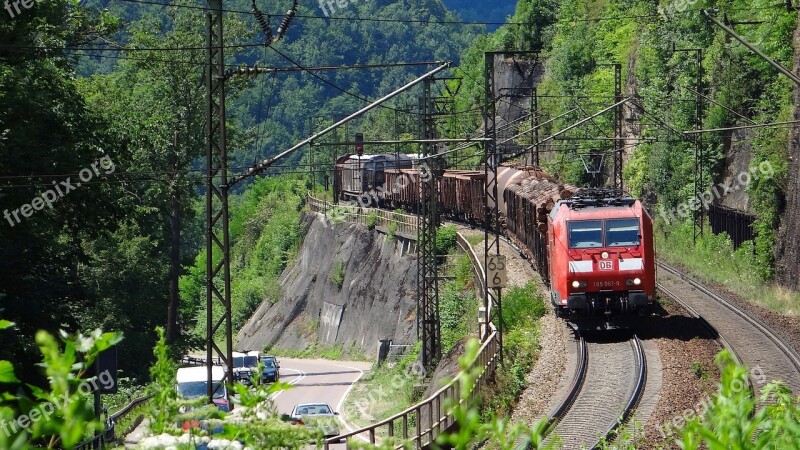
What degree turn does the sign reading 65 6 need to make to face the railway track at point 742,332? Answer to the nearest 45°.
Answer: approximately 90° to its left

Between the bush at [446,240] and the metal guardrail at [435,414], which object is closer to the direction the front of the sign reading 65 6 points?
the metal guardrail

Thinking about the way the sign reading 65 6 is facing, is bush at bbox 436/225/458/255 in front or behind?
behind

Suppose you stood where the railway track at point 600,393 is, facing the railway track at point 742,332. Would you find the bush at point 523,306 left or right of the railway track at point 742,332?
left

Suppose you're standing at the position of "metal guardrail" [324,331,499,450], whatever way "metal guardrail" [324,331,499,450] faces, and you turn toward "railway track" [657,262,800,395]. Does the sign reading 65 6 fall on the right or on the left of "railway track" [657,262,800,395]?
left

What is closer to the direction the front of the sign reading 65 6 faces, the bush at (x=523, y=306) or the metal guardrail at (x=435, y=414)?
the metal guardrail

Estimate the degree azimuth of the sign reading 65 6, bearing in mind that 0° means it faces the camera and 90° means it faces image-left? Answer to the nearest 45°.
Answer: approximately 0°

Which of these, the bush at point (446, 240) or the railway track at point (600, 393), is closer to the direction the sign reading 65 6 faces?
the railway track

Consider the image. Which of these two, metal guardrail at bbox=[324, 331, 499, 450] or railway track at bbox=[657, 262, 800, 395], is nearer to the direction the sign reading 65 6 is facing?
the metal guardrail
